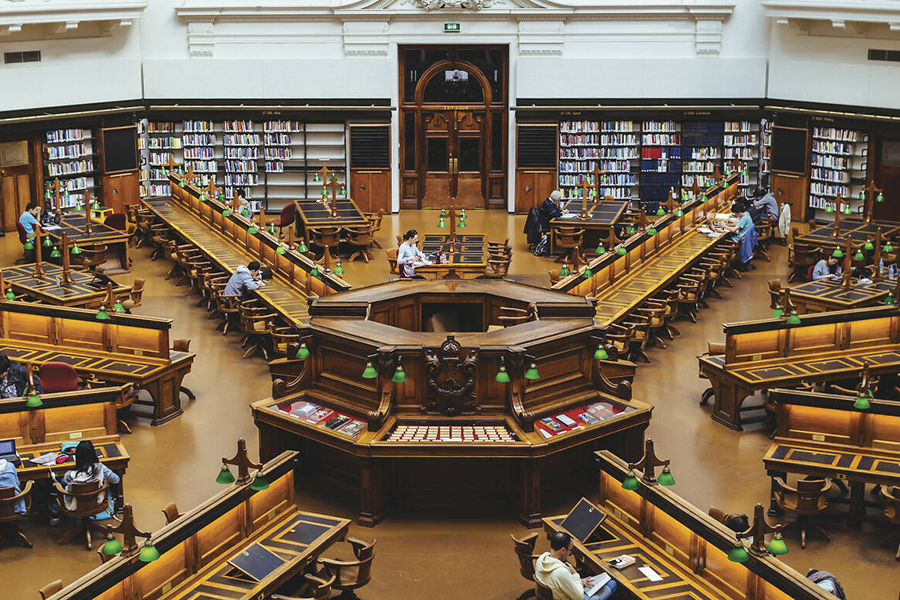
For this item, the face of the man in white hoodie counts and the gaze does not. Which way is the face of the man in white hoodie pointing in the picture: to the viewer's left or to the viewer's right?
to the viewer's right

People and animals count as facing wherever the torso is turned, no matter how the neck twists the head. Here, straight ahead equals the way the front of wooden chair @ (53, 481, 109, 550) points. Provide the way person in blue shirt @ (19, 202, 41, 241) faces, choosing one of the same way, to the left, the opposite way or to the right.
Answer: to the right

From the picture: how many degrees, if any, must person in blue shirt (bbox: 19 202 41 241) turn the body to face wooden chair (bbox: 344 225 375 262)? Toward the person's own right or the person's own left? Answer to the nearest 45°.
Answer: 0° — they already face it

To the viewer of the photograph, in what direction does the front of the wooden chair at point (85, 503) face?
facing away from the viewer

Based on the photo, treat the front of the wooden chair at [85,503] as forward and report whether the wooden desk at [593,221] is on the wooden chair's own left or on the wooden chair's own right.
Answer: on the wooden chair's own right

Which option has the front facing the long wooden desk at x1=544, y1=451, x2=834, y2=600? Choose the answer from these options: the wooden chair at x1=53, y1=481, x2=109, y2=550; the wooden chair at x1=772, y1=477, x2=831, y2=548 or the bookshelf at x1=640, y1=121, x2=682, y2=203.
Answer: the bookshelf

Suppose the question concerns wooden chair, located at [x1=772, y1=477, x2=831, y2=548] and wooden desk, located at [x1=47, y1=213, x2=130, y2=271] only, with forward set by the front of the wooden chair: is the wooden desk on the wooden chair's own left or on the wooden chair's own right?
on the wooden chair's own left

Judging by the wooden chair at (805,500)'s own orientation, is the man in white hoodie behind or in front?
behind

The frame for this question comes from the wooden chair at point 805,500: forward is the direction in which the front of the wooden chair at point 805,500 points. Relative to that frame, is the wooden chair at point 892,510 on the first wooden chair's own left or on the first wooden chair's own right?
on the first wooden chair's own right

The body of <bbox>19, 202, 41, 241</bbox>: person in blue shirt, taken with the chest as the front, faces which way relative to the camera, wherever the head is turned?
to the viewer's right

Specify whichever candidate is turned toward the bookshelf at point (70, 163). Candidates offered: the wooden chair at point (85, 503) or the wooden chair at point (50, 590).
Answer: the wooden chair at point (85, 503)
